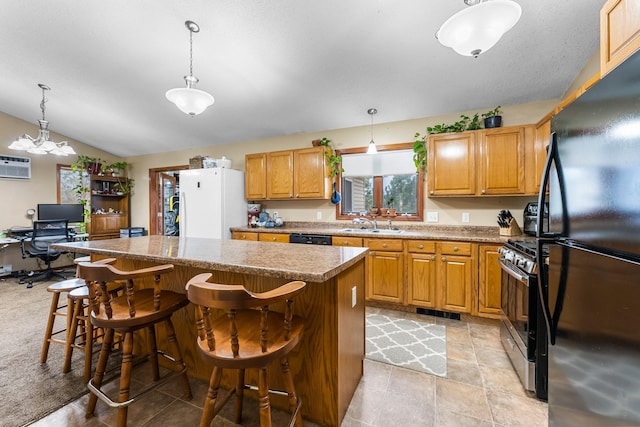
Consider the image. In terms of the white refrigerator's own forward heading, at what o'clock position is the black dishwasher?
The black dishwasher is roughly at 9 o'clock from the white refrigerator.

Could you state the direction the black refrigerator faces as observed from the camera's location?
facing to the left of the viewer

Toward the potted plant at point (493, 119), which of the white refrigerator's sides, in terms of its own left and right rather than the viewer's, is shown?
left

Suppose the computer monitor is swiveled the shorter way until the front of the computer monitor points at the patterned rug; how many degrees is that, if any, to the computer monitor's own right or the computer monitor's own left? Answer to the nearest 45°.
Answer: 0° — it already faces it

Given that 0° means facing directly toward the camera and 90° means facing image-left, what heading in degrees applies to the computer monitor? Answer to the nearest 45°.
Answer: approximately 0°

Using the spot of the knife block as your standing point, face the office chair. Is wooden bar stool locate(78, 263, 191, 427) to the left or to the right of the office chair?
left

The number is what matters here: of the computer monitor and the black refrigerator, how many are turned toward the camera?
1
